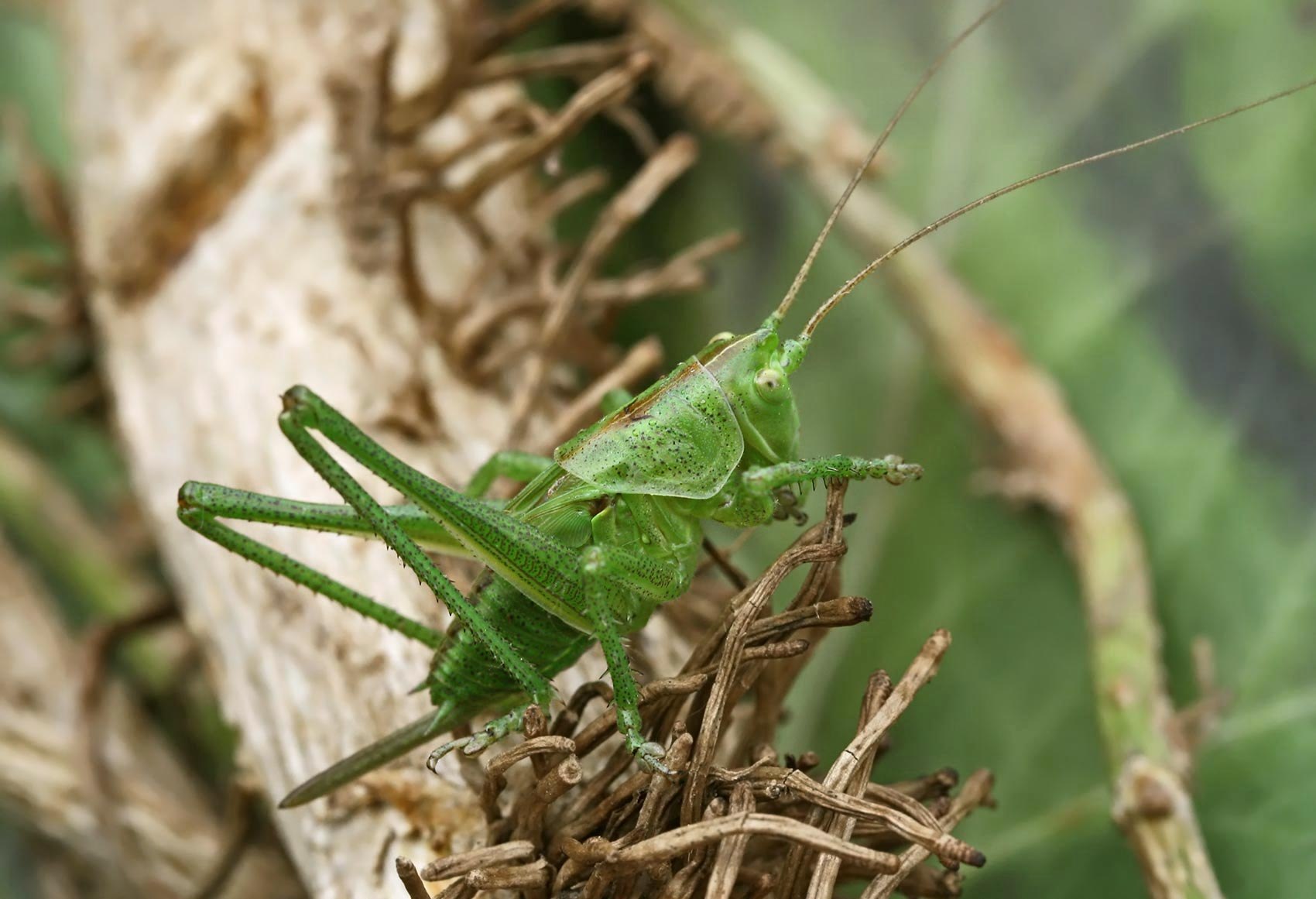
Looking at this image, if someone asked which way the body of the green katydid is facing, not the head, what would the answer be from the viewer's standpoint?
to the viewer's right

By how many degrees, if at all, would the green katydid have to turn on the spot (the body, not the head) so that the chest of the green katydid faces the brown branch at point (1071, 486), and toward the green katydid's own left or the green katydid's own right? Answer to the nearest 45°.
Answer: approximately 45° to the green katydid's own left

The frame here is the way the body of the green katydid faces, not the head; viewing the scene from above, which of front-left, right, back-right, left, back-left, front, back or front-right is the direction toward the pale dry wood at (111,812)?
back-left
